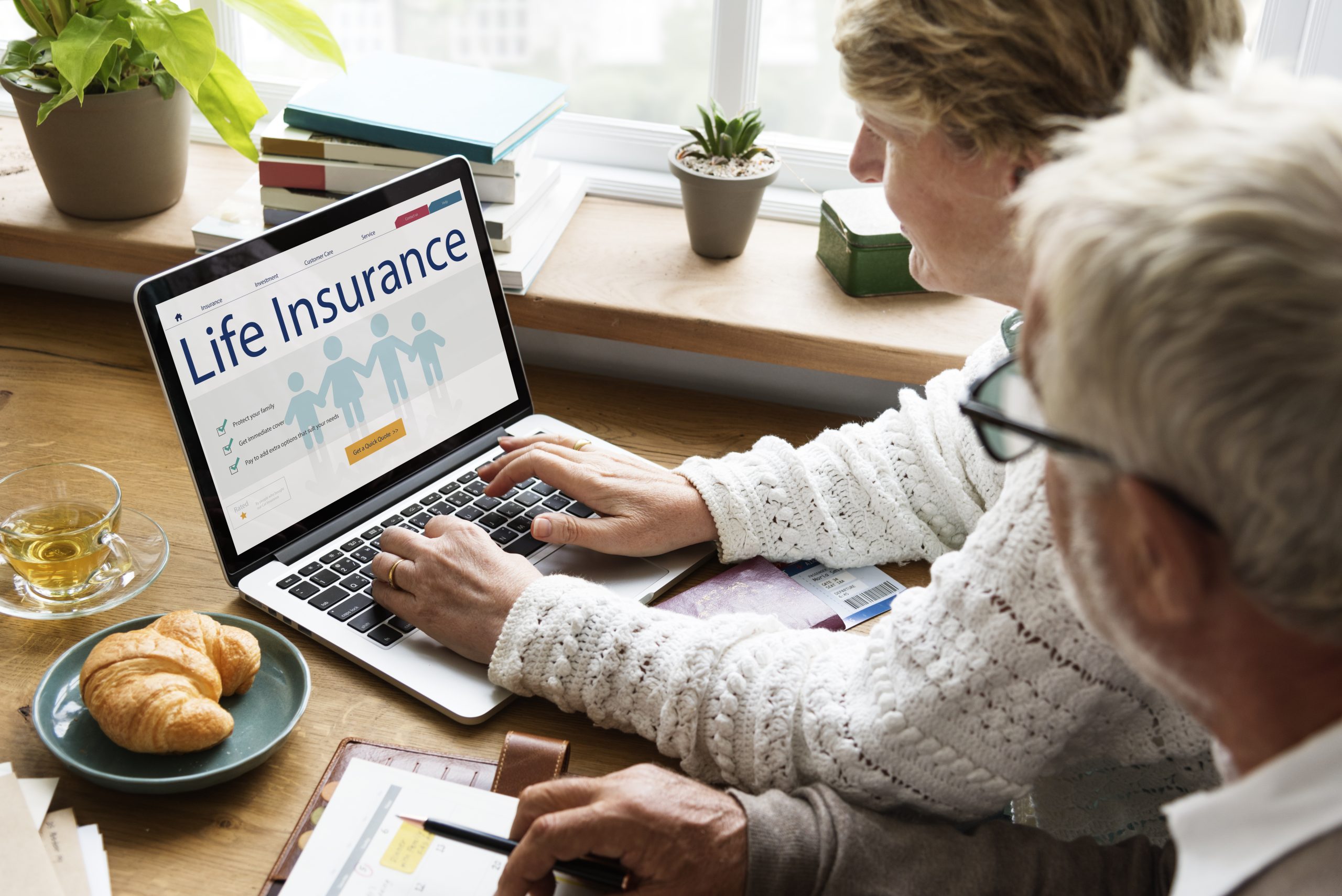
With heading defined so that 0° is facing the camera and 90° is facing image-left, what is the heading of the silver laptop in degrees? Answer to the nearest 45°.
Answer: approximately 315°

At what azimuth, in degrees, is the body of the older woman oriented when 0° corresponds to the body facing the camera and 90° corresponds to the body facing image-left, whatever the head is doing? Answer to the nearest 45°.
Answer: approximately 90°

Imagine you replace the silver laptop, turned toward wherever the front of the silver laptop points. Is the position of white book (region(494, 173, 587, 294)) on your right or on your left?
on your left

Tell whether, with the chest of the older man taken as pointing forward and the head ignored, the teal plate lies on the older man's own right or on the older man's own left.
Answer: on the older man's own left

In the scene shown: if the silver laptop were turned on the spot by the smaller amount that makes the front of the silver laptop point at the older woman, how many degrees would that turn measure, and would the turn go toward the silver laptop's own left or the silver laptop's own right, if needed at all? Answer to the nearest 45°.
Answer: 0° — it already faces them

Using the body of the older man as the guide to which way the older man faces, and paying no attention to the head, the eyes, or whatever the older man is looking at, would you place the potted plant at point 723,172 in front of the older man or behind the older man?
in front

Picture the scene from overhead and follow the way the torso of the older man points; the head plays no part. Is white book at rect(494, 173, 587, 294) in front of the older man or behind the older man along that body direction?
in front

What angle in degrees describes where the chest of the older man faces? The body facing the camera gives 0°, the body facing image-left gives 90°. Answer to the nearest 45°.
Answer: approximately 135°

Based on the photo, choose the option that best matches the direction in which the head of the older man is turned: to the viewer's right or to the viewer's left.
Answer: to the viewer's left

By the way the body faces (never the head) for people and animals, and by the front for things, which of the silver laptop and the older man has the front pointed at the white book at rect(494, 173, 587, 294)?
the older man

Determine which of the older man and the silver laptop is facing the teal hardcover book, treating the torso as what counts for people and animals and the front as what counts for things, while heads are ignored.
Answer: the older man
